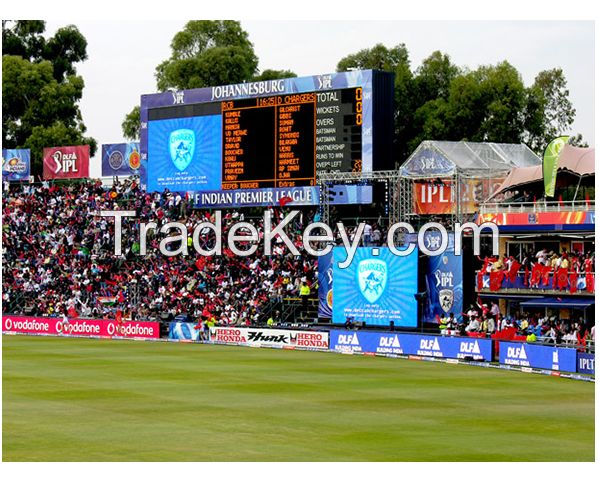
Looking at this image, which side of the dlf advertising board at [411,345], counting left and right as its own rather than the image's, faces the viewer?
front
